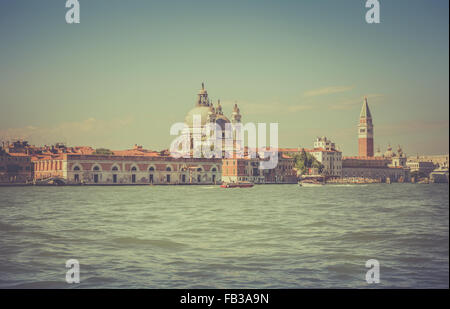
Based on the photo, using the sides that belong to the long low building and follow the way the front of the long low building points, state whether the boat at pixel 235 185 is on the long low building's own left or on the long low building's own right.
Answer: on the long low building's own left

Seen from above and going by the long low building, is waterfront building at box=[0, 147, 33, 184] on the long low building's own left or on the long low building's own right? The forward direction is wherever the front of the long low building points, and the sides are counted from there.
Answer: on the long low building's own right

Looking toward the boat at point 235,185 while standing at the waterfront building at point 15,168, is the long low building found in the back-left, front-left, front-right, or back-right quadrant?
front-left

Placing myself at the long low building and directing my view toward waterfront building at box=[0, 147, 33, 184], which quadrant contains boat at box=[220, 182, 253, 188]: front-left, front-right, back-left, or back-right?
back-left

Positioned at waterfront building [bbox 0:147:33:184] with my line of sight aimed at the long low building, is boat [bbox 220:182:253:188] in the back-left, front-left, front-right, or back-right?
front-right

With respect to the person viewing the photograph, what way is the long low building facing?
facing the viewer
